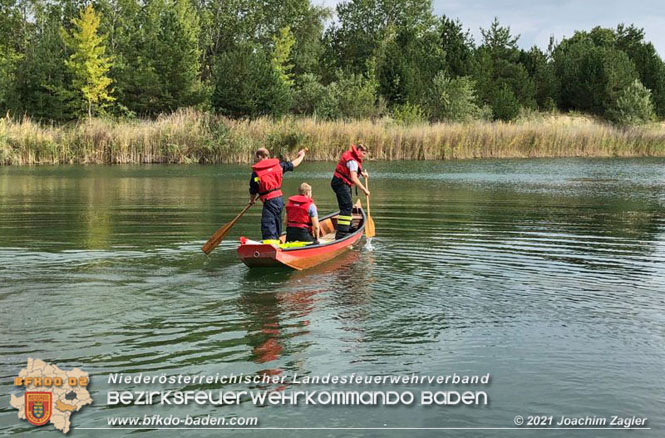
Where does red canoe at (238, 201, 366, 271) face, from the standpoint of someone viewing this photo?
facing away from the viewer and to the right of the viewer
